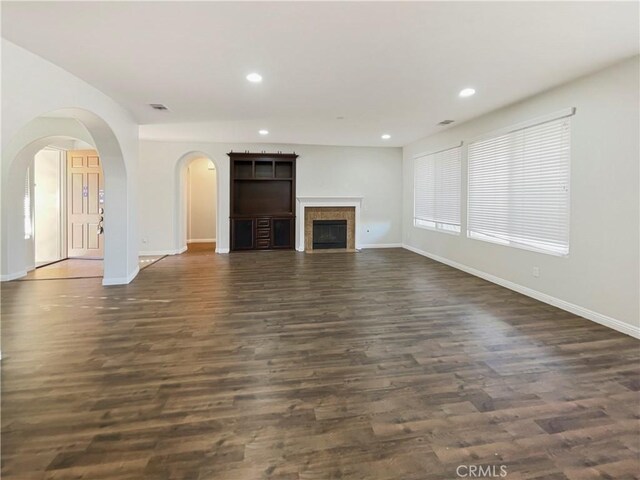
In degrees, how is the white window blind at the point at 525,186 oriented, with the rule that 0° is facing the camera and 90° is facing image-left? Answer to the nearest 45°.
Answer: approximately 45°

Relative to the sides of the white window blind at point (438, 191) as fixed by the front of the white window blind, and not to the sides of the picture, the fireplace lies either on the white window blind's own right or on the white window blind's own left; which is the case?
on the white window blind's own right

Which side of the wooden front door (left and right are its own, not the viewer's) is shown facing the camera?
front

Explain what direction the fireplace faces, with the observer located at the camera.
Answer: facing the viewer

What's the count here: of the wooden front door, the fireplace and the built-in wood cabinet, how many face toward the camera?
3

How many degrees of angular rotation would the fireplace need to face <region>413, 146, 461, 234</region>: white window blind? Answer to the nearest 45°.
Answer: approximately 45° to its left

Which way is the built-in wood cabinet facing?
toward the camera

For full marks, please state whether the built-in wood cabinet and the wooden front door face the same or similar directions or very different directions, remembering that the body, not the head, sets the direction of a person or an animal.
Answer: same or similar directions

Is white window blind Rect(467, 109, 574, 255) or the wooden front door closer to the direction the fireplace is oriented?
the white window blind

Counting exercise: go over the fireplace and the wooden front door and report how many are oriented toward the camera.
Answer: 2

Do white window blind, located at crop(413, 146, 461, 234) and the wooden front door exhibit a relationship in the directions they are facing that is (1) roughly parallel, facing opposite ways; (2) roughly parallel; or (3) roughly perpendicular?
roughly perpendicular

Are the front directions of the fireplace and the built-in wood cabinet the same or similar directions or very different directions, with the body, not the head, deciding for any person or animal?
same or similar directions
